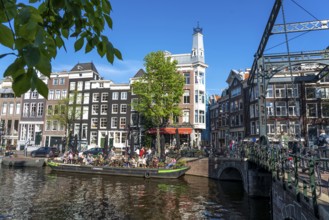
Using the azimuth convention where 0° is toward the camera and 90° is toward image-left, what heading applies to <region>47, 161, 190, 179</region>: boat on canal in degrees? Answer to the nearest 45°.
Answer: approximately 270°

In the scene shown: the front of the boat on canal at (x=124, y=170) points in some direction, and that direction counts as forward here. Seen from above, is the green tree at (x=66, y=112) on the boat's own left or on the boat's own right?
on the boat's own left
